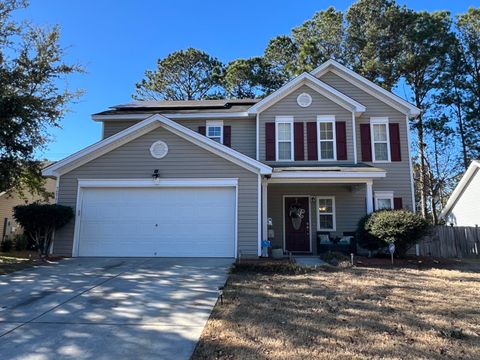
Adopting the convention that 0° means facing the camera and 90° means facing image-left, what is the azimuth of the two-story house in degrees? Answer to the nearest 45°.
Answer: approximately 0°

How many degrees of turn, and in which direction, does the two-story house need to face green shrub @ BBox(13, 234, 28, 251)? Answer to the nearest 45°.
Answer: approximately 135° to its right

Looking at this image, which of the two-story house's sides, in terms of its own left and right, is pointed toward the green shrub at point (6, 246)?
right

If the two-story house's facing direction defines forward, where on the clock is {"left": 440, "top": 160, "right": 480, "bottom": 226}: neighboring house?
The neighboring house is roughly at 8 o'clock from the two-story house.

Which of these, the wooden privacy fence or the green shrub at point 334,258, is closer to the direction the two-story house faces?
the green shrub

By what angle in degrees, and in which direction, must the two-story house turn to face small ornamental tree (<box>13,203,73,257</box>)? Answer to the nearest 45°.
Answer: approximately 90° to its right

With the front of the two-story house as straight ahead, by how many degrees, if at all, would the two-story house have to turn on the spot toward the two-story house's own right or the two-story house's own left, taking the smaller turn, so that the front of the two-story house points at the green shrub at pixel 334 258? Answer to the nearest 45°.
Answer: approximately 90° to the two-story house's own left

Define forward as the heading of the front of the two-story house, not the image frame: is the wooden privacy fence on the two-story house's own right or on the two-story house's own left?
on the two-story house's own left

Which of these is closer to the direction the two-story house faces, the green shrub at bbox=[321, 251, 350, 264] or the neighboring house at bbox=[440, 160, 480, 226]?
the green shrub

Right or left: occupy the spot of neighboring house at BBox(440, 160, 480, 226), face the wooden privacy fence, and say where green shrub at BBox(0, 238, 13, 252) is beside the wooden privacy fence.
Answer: right
